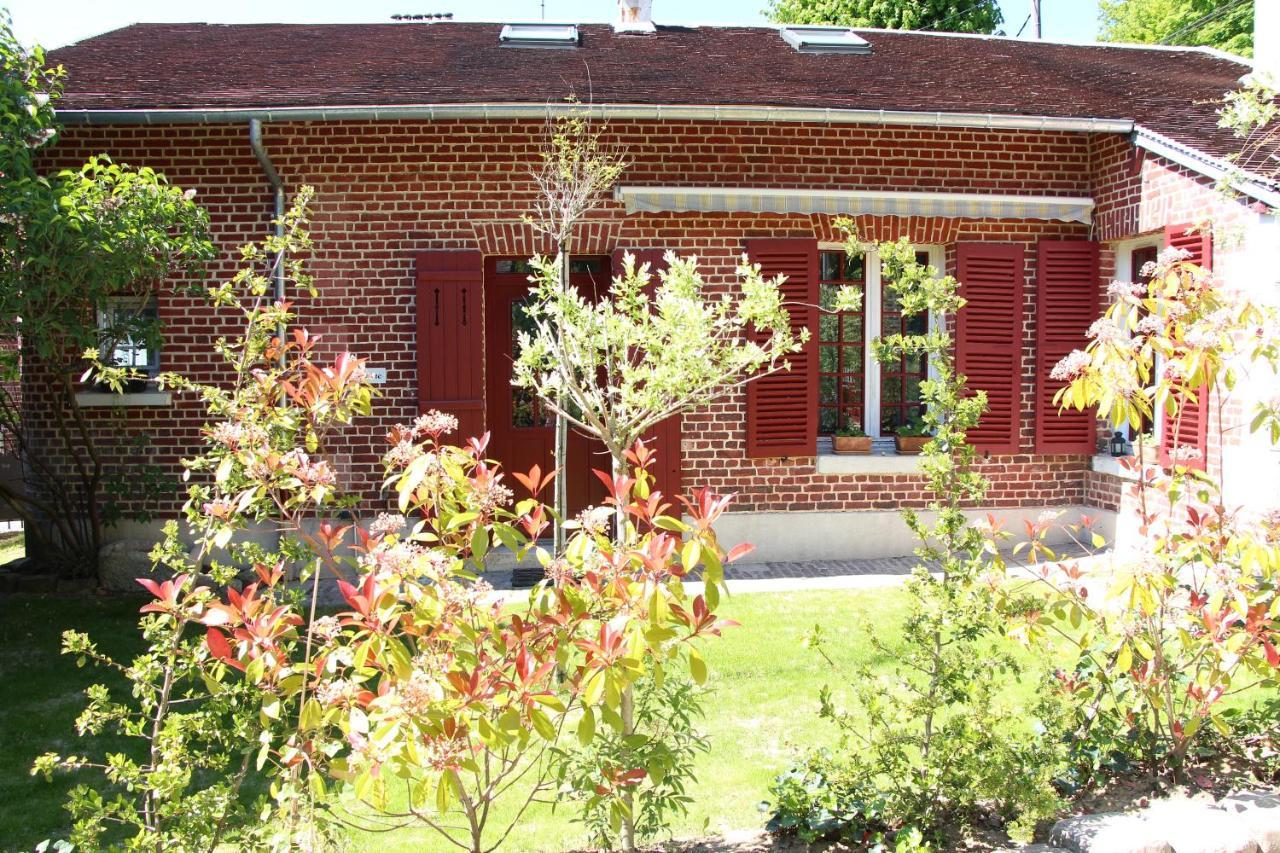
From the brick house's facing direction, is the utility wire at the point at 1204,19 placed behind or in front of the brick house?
behind

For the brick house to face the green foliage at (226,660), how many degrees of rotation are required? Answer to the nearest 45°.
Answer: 0° — it already faces it

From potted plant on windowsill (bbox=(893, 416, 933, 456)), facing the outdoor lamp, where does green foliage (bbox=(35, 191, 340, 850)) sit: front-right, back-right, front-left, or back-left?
back-right

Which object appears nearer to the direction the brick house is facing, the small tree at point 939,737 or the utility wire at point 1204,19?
the small tree

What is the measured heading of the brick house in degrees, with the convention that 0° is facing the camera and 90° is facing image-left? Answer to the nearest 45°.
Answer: approximately 0°

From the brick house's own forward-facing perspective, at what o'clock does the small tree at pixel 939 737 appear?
The small tree is roughly at 12 o'clock from the brick house.

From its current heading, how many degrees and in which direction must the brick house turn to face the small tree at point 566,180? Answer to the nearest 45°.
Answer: approximately 45° to its right

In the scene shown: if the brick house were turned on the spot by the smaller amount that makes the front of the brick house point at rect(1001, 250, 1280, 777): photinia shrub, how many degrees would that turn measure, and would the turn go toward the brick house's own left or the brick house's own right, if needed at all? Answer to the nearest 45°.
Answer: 0° — it already faces it

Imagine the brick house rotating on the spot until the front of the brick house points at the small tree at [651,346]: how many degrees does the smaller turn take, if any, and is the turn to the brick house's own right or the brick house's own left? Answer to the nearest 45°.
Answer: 0° — it already faces it
